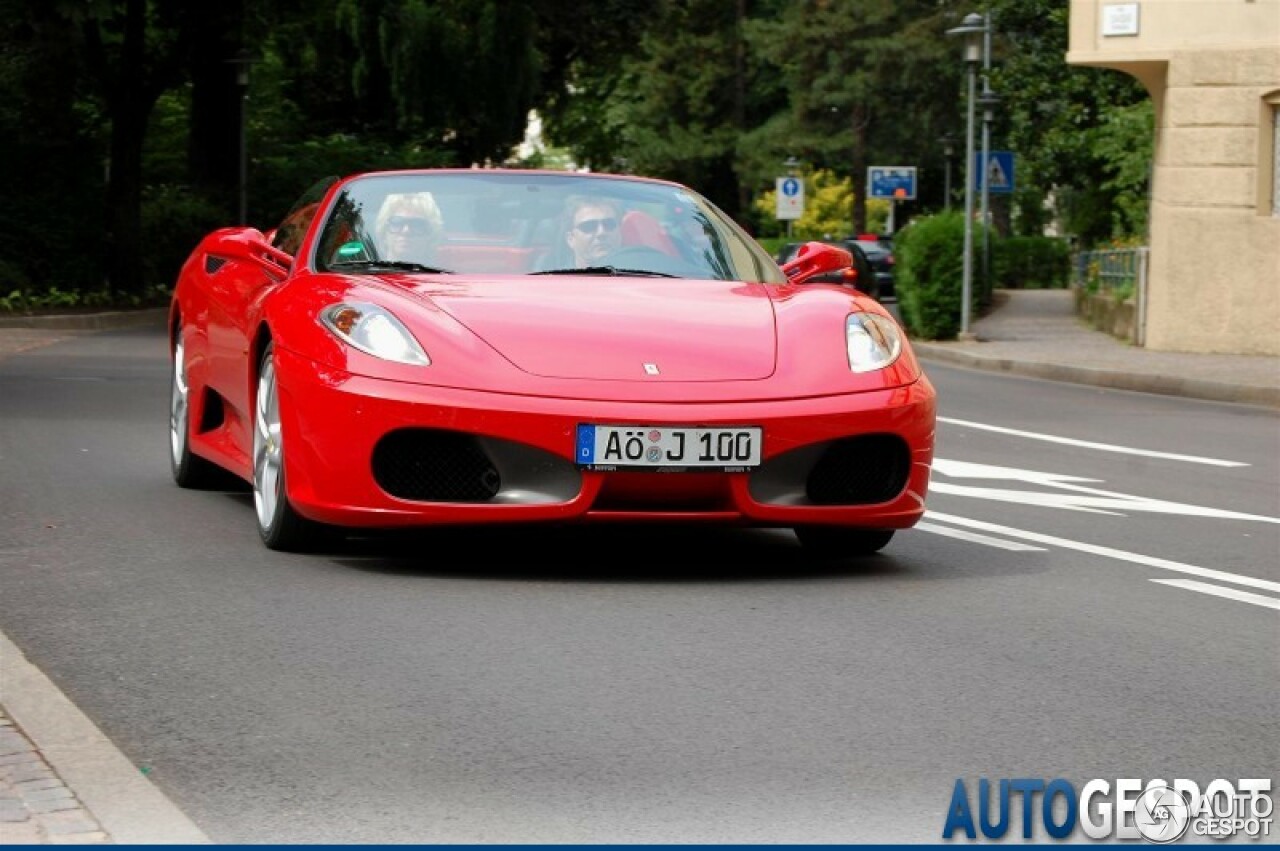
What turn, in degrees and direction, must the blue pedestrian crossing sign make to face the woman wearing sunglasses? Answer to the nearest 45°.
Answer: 0° — it already faces them

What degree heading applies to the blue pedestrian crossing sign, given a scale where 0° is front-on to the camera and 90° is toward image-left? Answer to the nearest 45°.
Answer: approximately 0°

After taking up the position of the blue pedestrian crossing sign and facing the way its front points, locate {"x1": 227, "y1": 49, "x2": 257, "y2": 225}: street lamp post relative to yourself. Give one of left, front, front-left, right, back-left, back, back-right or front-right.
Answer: right

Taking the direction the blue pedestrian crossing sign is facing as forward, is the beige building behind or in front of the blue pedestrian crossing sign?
in front

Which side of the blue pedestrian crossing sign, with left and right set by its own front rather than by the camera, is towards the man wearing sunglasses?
front

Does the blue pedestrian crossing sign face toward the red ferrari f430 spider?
yes
